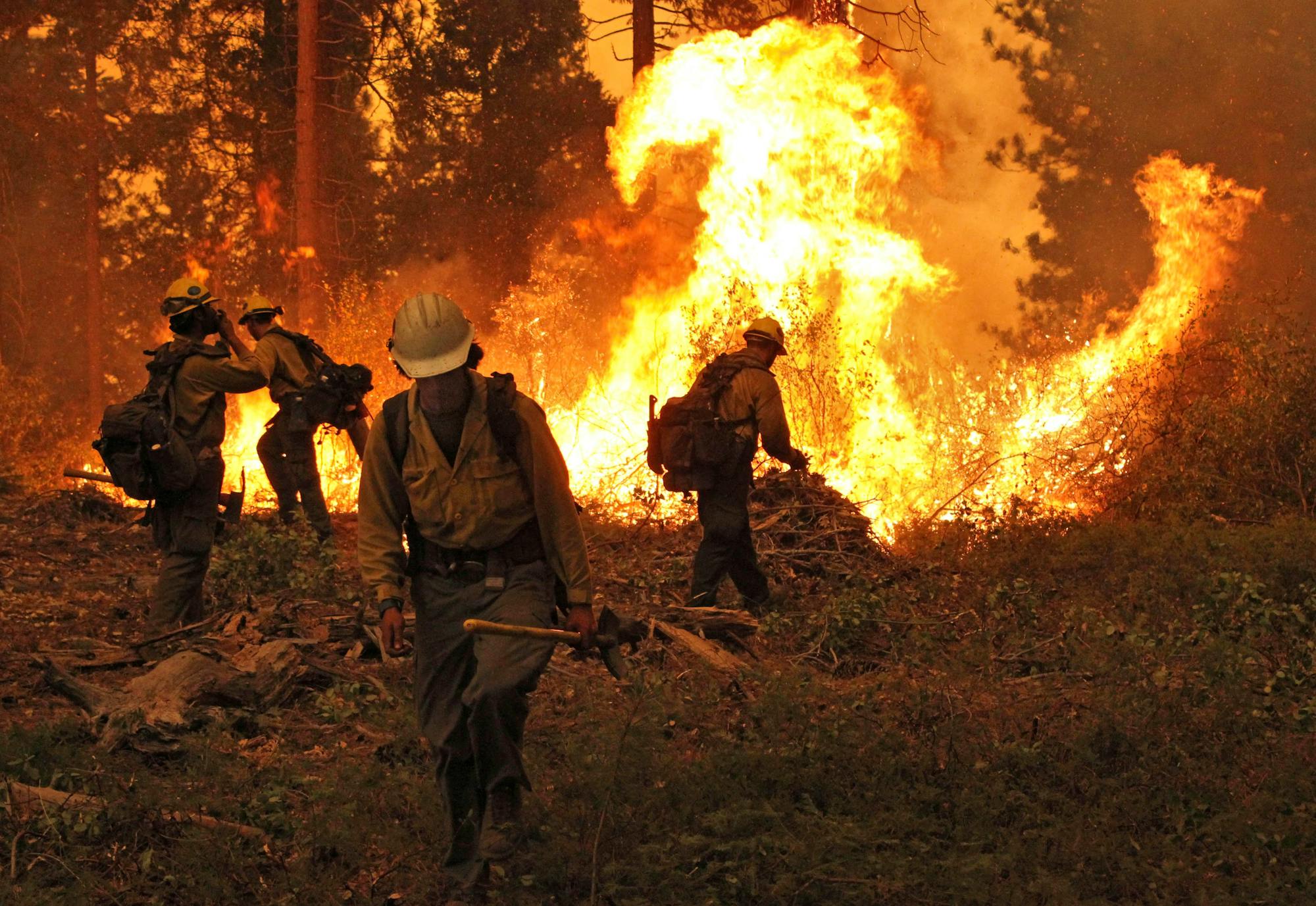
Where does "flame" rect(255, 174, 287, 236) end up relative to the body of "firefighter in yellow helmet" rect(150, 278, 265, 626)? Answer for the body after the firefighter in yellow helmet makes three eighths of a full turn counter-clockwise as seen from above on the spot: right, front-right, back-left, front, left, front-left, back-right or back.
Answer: front-right

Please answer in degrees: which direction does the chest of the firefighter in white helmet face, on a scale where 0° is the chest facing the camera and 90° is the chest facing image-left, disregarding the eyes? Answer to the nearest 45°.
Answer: approximately 0°

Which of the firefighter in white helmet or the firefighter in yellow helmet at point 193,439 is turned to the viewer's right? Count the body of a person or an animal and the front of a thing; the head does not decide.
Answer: the firefighter in yellow helmet

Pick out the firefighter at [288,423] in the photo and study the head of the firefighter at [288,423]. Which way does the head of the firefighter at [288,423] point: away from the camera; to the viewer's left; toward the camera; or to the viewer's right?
to the viewer's left

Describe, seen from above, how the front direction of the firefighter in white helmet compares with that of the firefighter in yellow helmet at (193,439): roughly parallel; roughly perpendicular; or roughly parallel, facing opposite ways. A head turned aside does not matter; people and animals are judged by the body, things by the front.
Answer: roughly perpendicular

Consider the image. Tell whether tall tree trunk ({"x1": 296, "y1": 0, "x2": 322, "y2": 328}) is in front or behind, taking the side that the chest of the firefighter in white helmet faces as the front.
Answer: behind

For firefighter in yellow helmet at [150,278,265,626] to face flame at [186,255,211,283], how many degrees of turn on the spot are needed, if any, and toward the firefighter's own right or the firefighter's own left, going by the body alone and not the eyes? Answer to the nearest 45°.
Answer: approximately 90° to the firefighter's own left

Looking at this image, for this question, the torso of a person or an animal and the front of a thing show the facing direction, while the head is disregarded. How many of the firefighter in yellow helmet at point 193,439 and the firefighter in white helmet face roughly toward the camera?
1

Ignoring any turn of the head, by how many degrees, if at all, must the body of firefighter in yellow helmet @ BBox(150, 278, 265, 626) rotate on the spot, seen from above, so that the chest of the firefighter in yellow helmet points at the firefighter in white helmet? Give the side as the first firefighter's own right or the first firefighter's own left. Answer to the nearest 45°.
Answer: approximately 90° to the first firefighter's own right

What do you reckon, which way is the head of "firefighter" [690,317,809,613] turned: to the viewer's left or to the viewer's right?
to the viewer's right

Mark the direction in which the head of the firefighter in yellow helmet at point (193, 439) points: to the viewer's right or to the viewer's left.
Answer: to the viewer's right

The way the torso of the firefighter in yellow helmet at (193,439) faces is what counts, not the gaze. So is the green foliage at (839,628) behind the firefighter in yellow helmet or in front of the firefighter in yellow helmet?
in front

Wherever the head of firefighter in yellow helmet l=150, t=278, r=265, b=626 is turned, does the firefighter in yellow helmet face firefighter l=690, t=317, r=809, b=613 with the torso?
yes

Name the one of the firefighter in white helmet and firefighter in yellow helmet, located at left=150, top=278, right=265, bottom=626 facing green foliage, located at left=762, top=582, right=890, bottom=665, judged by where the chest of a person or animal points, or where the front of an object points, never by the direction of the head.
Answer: the firefighter in yellow helmet

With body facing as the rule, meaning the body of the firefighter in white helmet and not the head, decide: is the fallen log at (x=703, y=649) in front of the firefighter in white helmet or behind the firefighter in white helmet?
behind

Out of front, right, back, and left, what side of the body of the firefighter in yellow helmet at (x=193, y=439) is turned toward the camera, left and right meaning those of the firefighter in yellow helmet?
right
